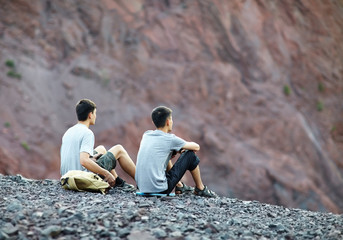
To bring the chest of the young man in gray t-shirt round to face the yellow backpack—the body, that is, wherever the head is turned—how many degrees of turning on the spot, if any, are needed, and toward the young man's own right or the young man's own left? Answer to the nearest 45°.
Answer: approximately 135° to the young man's own left

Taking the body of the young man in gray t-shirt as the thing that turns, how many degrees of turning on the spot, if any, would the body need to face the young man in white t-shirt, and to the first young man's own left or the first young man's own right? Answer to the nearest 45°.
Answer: approximately 135° to the first young man's own left

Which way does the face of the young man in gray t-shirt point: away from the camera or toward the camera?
away from the camera

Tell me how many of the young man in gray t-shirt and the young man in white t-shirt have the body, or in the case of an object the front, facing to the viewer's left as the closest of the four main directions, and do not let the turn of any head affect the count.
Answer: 0

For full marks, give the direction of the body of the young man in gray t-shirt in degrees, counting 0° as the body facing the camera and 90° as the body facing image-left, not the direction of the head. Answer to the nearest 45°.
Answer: approximately 225°

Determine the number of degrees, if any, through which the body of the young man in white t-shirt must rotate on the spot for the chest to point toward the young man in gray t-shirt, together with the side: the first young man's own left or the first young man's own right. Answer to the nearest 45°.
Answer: approximately 90° to the first young man's own right
